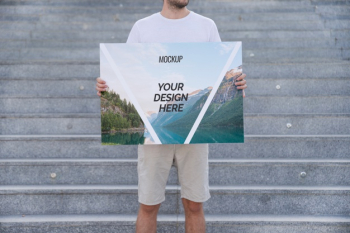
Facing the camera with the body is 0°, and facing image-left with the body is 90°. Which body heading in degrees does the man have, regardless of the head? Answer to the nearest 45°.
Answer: approximately 0°
